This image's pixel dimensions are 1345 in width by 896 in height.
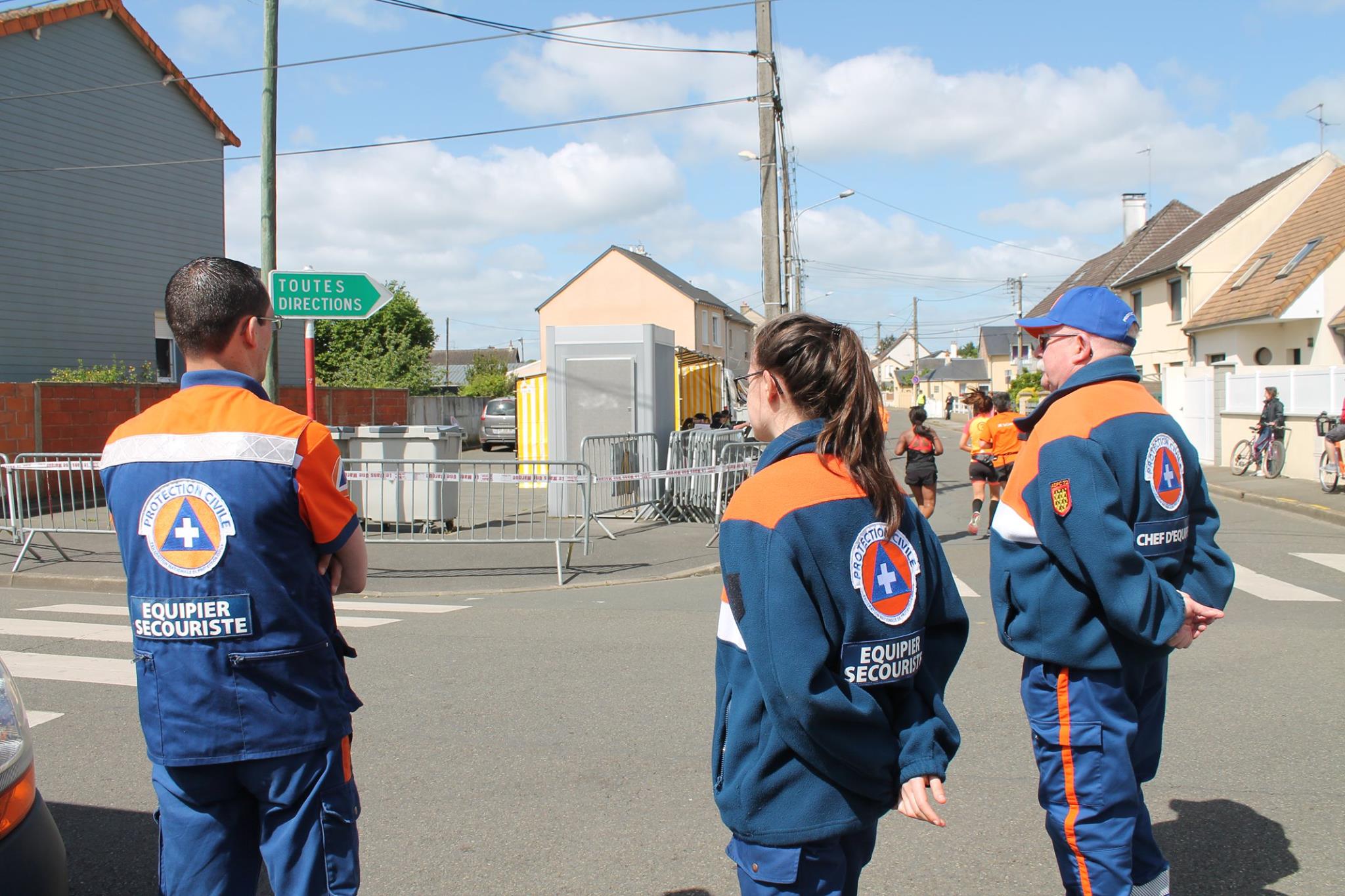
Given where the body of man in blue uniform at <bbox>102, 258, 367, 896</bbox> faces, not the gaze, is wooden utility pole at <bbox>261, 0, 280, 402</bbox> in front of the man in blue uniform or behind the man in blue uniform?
in front

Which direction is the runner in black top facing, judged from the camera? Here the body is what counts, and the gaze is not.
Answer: away from the camera

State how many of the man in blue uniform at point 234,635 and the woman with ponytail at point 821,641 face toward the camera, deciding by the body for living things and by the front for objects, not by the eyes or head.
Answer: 0

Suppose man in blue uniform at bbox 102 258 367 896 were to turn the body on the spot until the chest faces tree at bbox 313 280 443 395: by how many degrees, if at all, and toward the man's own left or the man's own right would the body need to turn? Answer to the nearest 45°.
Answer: approximately 45° to the man's own left

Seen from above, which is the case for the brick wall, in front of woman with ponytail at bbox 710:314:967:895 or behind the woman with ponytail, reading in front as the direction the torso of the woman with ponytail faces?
in front

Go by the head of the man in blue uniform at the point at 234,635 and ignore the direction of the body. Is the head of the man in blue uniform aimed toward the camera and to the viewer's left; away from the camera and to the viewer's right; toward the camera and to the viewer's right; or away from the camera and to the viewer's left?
away from the camera and to the viewer's right

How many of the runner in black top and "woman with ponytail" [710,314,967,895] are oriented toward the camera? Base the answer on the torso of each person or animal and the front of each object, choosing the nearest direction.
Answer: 0

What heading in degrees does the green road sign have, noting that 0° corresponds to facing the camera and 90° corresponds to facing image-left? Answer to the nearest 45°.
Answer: approximately 0°

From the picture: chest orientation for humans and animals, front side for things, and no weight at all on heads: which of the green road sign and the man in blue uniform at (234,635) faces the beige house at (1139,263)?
the man in blue uniform

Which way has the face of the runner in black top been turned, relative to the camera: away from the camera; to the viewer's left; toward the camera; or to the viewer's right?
away from the camera

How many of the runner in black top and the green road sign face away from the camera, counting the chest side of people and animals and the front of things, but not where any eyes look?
1

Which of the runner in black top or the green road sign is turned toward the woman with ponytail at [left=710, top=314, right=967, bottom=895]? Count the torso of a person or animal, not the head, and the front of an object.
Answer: the green road sign

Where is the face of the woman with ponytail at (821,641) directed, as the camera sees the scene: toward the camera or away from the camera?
away from the camera

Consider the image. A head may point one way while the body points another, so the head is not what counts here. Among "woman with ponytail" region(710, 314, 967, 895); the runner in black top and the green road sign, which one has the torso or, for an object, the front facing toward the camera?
the green road sign

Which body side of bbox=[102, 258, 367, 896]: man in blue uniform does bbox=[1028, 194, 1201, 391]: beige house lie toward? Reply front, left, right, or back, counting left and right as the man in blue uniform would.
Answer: front
